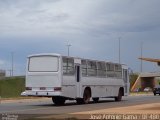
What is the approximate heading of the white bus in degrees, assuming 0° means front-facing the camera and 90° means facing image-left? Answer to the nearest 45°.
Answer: approximately 225°
